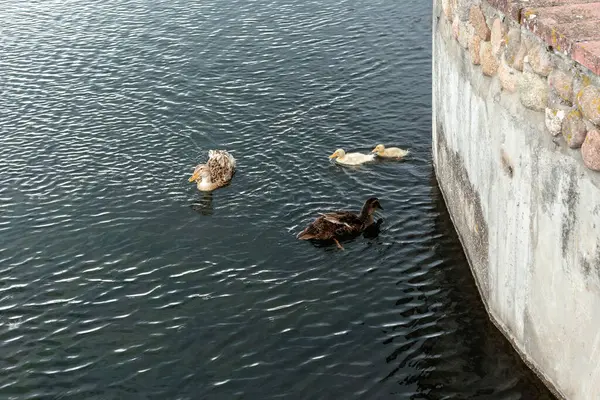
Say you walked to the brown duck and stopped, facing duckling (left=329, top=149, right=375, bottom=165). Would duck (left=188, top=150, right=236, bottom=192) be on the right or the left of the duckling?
left

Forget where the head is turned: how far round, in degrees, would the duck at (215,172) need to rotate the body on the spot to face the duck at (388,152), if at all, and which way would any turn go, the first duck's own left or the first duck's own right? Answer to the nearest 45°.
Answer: approximately 135° to the first duck's own left

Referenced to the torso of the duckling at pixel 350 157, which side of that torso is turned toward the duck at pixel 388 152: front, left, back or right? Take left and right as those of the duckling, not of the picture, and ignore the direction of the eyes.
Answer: back

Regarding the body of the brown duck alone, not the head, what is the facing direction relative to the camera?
to the viewer's right

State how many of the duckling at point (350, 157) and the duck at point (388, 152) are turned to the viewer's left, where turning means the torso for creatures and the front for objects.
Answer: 2

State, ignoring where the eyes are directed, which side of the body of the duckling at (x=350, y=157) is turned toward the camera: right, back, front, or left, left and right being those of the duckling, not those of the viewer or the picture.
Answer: left

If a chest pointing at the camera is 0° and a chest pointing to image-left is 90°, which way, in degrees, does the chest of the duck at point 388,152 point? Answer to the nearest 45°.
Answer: approximately 90°

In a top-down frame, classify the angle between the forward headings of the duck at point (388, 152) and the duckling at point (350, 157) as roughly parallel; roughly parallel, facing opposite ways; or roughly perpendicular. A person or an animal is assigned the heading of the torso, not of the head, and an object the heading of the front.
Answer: roughly parallel

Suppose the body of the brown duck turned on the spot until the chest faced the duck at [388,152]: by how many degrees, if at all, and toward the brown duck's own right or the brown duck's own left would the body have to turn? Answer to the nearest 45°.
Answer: approximately 90° to the brown duck's own left

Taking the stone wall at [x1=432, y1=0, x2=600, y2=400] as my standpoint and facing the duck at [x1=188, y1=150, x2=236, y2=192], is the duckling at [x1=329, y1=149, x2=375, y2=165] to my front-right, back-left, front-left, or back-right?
front-right

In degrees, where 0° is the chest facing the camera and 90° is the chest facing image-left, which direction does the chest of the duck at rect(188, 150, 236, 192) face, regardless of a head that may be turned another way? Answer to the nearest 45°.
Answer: approximately 45°

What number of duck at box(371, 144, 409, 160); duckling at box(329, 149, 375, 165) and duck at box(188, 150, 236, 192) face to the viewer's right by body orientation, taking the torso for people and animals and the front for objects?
0

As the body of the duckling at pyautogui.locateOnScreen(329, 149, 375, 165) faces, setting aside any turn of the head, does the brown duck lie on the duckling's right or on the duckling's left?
on the duckling's left

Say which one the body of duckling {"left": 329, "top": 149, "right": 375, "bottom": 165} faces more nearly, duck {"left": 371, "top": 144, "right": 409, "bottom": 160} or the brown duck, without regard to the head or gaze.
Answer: the brown duck

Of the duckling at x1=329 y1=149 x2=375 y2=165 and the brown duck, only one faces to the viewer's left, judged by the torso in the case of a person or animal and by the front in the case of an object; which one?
the duckling

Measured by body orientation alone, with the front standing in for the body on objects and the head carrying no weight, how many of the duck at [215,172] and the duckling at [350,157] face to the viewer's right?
0

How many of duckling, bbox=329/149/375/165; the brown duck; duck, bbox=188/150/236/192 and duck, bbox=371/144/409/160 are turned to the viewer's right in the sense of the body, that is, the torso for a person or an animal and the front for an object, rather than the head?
1
